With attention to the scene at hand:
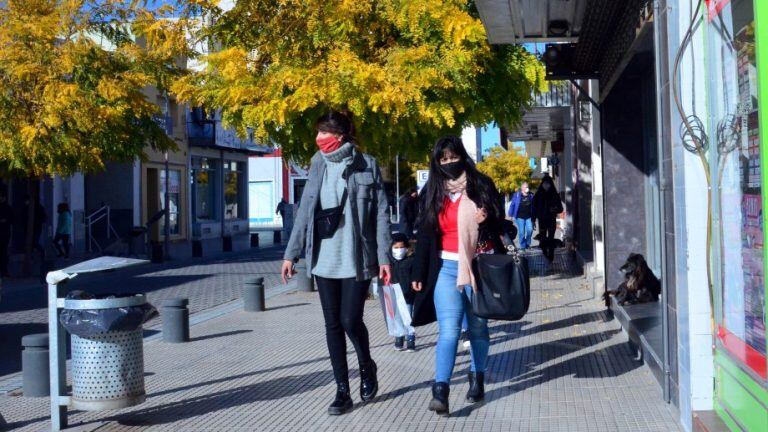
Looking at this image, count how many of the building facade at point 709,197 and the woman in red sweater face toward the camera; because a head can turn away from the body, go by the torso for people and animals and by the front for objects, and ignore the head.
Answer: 1

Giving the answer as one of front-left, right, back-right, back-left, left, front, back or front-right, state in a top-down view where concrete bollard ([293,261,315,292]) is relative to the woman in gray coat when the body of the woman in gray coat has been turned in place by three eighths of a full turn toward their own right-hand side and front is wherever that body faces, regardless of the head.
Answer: front

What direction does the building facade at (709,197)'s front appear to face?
to the viewer's left

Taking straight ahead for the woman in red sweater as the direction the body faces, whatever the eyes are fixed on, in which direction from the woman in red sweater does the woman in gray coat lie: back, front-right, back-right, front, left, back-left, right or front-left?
right

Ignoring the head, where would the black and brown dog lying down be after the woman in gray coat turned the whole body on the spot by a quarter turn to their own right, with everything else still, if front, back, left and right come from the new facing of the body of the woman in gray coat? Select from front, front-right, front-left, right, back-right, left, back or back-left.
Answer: right

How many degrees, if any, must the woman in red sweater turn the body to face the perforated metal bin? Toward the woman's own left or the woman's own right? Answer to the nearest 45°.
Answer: approximately 90° to the woman's own right

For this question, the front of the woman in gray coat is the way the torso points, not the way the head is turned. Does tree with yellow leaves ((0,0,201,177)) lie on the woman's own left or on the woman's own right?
on the woman's own right

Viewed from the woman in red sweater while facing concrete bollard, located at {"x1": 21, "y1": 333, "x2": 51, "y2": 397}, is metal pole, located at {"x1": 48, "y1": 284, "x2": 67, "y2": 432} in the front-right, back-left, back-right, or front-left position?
front-left

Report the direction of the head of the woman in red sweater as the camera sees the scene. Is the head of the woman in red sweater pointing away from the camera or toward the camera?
toward the camera

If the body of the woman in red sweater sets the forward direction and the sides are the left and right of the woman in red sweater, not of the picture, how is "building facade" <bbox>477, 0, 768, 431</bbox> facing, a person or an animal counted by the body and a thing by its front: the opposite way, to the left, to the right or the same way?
to the right

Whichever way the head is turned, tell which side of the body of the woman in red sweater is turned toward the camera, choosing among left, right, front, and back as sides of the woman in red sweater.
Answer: front

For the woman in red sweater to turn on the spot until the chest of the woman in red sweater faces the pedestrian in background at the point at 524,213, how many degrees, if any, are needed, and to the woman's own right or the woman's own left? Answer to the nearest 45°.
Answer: approximately 180°

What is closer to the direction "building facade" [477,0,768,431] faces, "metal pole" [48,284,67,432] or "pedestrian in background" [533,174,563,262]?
the metal pole

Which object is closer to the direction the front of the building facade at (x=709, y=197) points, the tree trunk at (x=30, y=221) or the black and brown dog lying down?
the tree trunk
